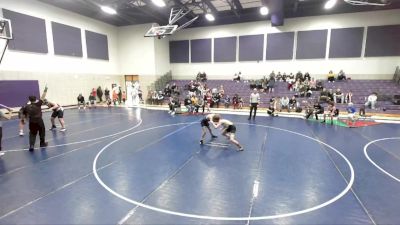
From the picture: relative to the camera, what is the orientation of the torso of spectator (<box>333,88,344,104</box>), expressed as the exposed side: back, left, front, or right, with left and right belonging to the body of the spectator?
front

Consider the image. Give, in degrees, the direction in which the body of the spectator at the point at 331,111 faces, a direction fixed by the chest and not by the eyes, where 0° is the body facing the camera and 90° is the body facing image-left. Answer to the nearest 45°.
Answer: approximately 45°

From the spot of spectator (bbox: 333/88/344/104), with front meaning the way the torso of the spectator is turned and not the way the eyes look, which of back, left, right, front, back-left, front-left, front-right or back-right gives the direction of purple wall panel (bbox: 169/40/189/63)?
right

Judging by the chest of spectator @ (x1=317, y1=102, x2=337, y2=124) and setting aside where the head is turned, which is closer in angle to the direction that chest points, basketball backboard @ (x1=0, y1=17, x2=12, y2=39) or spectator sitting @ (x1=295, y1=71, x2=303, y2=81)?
the basketball backboard

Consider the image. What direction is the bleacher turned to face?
toward the camera

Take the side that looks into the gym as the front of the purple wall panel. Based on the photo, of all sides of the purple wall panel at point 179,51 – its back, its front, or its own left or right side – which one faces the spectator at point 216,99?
front

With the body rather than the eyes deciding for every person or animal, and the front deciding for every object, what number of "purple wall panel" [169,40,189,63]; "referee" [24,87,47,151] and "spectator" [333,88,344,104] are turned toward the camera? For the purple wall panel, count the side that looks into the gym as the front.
2

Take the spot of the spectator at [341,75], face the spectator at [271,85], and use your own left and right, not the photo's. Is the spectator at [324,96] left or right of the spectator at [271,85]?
left

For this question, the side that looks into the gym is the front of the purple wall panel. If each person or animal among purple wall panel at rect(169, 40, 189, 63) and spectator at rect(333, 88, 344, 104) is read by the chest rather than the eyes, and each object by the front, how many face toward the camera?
2

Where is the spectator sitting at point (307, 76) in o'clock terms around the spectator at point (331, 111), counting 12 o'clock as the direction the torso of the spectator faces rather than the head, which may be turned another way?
The spectator sitting is roughly at 4 o'clock from the spectator.

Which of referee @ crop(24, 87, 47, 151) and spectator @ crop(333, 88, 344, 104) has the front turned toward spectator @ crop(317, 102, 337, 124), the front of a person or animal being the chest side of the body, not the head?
spectator @ crop(333, 88, 344, 104)

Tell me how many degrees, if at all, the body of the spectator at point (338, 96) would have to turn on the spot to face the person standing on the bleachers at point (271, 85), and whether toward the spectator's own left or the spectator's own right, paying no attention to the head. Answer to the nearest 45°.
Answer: approximately 90° to the spectator's own right

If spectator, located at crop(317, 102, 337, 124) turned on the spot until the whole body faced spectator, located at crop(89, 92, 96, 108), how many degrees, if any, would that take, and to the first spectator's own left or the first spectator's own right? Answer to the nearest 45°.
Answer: approximately 45° to the first spectator's own right

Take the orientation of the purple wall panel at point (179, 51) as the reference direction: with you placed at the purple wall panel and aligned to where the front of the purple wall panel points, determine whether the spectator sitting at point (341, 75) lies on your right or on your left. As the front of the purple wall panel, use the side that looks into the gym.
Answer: on your left
